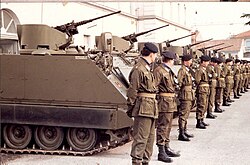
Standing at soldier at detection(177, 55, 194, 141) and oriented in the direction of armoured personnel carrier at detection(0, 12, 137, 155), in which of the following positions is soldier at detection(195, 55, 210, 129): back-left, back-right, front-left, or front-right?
back-right

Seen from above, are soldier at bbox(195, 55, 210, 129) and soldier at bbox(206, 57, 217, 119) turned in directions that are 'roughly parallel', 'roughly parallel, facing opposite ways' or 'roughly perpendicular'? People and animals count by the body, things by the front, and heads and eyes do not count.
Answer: roughly parallel

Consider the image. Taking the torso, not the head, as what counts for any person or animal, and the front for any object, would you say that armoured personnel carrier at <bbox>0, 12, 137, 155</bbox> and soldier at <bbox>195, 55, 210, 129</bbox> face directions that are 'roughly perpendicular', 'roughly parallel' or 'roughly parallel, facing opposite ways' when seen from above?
roughly parallel

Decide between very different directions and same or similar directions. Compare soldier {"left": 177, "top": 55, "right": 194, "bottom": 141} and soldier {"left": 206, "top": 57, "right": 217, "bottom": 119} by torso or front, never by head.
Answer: same or similar directions
